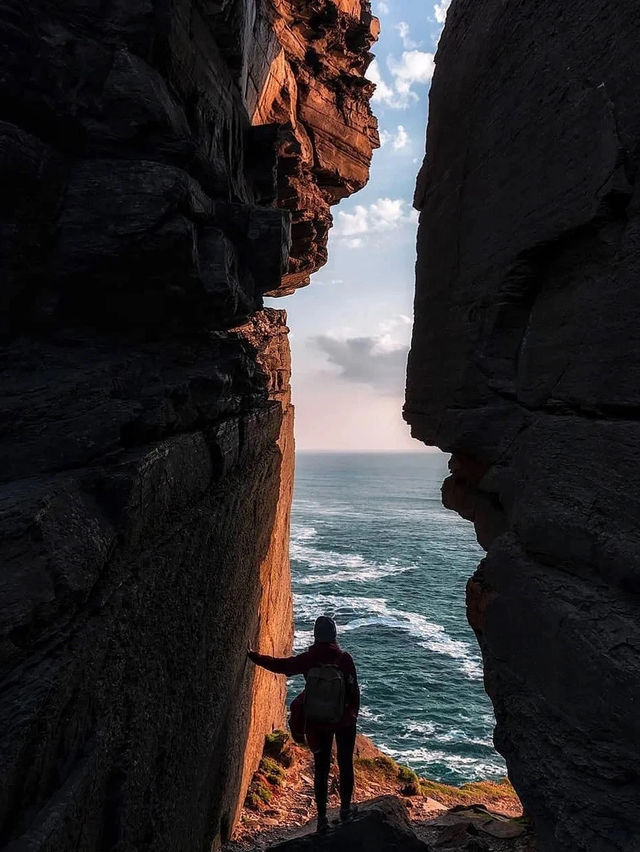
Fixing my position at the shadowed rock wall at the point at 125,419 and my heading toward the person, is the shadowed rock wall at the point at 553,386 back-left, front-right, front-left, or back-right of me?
front-right

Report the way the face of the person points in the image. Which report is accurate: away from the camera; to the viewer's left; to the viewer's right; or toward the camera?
away from the camera

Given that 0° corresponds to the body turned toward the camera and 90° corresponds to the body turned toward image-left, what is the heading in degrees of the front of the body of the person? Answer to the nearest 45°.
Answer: approximately 180°
